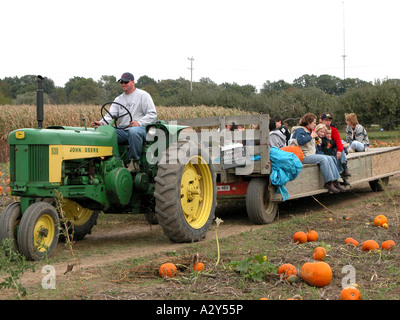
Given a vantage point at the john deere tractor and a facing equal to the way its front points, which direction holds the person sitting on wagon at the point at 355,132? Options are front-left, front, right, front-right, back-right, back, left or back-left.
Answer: back

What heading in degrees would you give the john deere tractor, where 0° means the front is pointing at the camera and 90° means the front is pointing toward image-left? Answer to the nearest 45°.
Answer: approximately 45°

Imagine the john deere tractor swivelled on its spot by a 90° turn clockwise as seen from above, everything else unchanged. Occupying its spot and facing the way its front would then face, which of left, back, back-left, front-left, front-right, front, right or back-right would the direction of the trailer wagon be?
right

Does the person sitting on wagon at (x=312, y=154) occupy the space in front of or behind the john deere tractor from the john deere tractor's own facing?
behind

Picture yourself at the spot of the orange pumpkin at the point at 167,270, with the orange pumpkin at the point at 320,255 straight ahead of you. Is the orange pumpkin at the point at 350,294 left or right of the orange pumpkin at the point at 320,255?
right

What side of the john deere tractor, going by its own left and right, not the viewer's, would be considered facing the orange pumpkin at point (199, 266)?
left

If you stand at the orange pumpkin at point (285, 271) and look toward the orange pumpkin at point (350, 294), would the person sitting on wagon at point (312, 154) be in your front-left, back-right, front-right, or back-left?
back-left

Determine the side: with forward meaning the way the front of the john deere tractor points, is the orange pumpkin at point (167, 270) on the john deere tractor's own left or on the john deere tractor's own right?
on the john deere tractor's own left

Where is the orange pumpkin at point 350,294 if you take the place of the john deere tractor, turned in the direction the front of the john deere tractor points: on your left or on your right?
on your left

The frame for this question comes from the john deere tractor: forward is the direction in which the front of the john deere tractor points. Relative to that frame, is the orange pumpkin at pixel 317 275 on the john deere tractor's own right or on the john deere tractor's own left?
on the john deere tractor's own left

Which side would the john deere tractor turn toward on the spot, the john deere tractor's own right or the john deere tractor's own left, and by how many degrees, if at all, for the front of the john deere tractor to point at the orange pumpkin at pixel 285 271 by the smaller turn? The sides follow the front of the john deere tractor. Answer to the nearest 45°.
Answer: approximately 90° to the john deere tractor's own left
